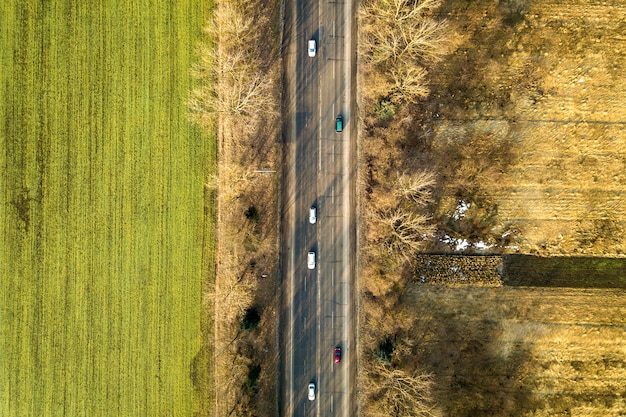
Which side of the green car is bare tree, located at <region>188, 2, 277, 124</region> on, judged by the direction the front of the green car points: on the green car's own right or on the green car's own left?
on the green car's own left

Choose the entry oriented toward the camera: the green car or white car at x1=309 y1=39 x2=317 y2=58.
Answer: the white car

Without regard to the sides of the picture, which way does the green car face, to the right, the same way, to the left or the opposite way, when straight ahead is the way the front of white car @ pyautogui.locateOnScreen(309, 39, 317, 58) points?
the opposite way

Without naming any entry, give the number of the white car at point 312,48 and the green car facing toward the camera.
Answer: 1

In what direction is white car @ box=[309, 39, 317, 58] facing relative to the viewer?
toward the camera

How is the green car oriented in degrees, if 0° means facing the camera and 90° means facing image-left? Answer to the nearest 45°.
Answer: approximately 180°

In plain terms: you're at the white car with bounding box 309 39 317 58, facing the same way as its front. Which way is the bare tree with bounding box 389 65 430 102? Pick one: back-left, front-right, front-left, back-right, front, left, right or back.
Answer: left
